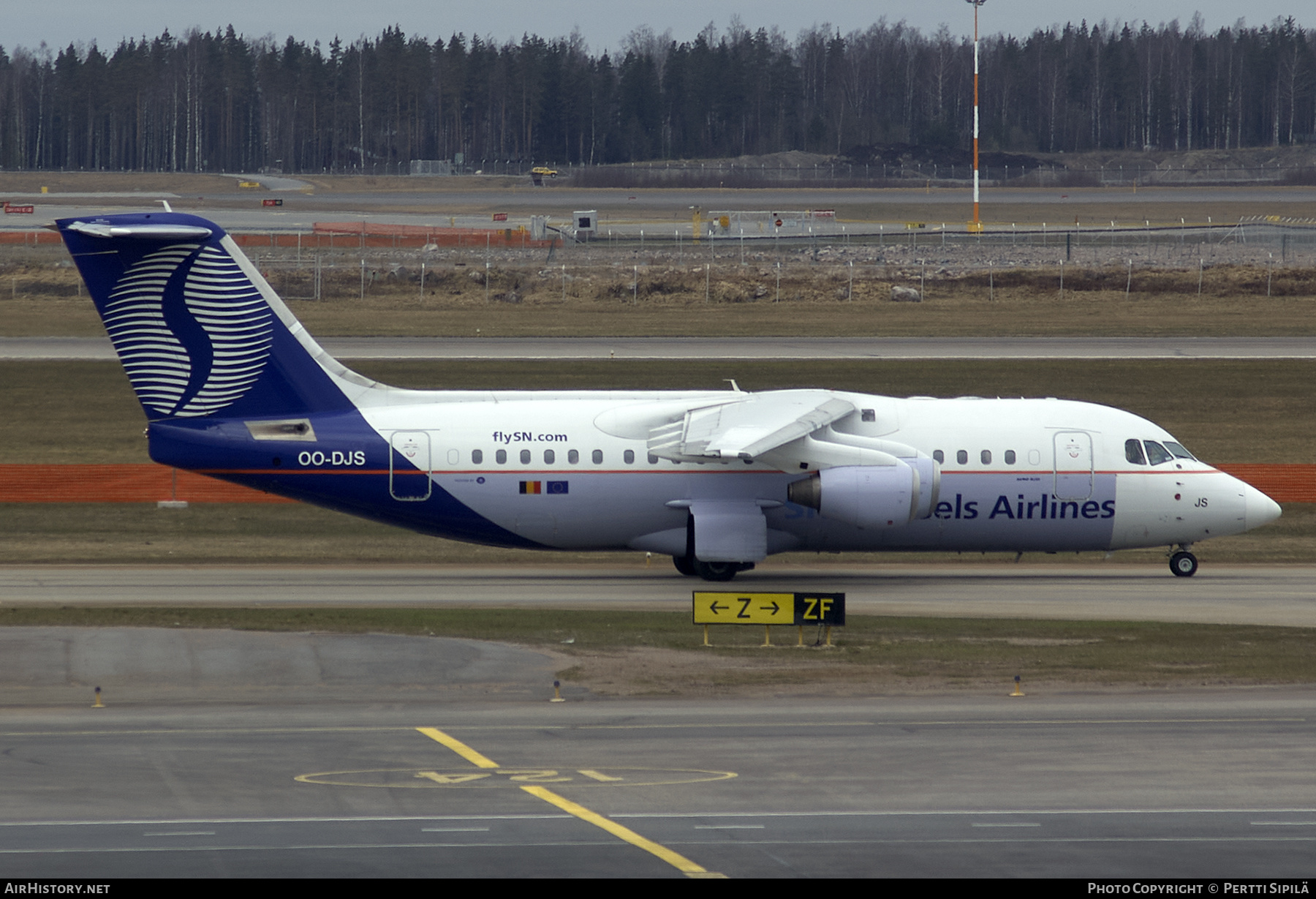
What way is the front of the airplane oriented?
to the viewer's right
